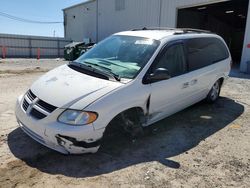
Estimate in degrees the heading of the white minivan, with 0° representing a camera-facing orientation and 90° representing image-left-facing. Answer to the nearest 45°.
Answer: approximately 45°

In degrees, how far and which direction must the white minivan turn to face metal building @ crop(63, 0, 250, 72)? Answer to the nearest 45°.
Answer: approximately 135° to its right
